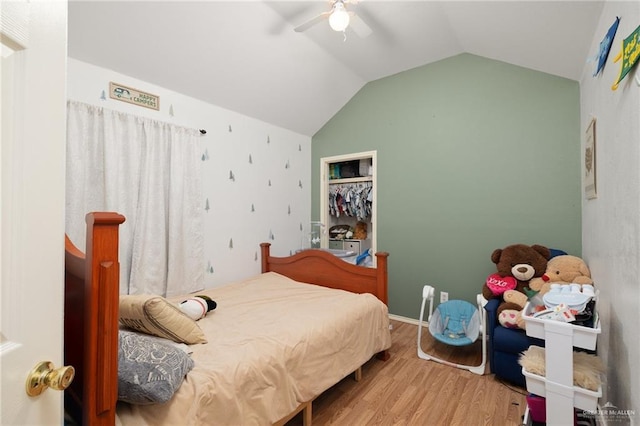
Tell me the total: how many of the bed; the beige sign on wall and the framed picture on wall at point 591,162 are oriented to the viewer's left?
1

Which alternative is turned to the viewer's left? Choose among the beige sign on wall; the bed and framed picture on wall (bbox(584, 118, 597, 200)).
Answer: the framed picture on wall

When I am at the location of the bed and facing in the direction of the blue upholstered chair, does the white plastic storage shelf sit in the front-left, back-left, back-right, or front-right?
front-right

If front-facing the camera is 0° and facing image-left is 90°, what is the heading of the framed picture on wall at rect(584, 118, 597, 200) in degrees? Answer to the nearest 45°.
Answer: approximately 90°

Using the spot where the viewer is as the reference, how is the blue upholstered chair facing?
facing the viewer and to the left of the viewer

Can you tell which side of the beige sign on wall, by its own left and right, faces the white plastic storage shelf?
front

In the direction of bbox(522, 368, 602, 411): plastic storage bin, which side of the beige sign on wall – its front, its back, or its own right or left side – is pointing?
front

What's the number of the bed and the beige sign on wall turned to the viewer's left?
0

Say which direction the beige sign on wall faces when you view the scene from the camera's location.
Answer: facing the viewer and to the right of the viewer

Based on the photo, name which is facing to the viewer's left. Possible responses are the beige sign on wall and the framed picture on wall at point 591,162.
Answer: the framed picture on wall
